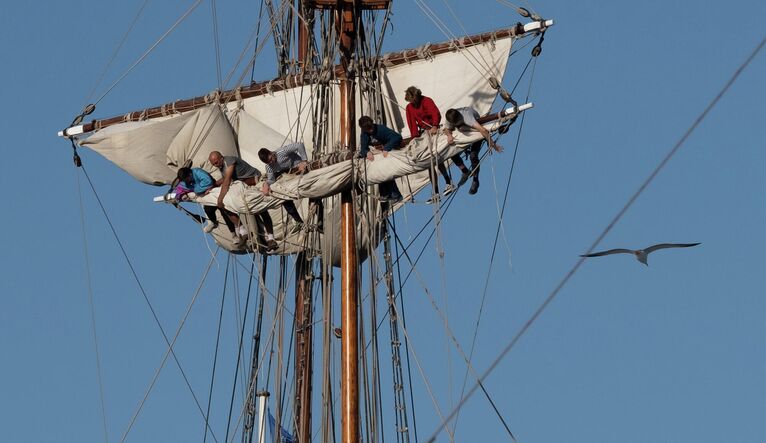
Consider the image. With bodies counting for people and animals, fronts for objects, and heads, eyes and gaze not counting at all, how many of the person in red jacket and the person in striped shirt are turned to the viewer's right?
0
